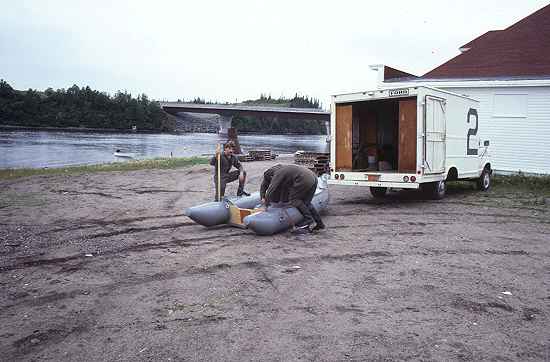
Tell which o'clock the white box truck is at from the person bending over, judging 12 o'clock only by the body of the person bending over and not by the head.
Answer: The white box truck is roughly at 4 o'clock from the person bending over.

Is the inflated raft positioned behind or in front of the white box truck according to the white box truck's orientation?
behind

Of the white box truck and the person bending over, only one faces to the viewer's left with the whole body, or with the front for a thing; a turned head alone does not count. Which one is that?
the person bending over

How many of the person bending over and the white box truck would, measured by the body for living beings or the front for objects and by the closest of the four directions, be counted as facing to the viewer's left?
1

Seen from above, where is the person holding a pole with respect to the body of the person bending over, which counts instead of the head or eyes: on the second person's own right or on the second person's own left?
on the second person's own right

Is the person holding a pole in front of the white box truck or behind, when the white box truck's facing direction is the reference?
behind

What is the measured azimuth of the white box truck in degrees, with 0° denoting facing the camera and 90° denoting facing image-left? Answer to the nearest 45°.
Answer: approximately 225°

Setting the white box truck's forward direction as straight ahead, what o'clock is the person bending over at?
The person bending over is roughly at 5 o'clock from the white box truck.

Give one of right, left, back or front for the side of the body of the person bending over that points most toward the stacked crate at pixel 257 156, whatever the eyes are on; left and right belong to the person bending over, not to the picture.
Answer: right

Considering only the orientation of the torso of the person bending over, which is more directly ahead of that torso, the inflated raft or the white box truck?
the inflated raft

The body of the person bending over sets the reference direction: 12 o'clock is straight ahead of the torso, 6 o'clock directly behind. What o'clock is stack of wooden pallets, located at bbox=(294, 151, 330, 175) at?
The stack of wooden pallets is roughly at 3 o'clock from the person bending over.

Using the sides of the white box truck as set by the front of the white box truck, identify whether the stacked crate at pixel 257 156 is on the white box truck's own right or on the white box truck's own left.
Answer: on the white box truck's own left

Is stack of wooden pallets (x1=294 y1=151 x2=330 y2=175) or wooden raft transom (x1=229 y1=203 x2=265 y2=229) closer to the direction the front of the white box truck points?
the stack of wooden pallets

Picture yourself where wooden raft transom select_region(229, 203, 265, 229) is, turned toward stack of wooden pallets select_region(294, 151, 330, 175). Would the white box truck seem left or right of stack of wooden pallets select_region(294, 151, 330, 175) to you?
right

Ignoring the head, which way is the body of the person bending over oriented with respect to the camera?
to the viewer's left

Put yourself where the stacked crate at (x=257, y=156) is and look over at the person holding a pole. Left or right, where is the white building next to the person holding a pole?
left
